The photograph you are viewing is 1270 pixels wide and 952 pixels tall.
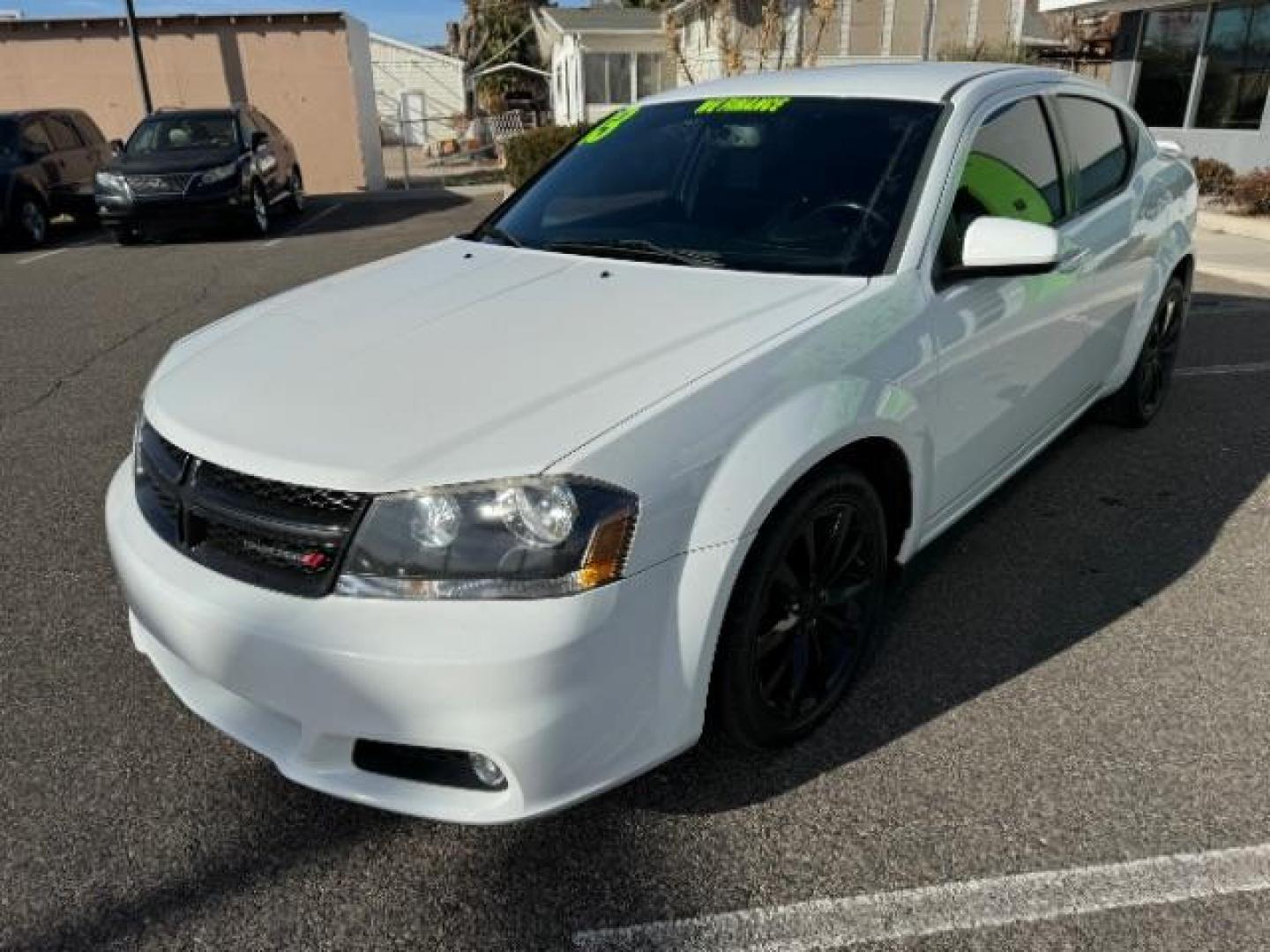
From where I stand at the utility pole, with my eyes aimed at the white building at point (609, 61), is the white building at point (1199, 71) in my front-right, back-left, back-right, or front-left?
front-right

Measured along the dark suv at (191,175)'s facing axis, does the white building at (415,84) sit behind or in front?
behind

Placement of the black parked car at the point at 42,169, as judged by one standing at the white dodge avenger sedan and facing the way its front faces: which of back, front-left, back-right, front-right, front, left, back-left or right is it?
right

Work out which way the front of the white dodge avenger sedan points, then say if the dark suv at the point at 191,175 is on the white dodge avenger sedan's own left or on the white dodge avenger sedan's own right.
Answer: on the white dodge avenger sedan's own right

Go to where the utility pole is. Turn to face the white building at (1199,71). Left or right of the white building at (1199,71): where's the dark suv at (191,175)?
right

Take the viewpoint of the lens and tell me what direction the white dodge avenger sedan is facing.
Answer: facing the viewer and to the left of the viewer

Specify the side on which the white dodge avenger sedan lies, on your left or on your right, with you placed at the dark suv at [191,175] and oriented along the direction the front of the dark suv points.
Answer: on your left

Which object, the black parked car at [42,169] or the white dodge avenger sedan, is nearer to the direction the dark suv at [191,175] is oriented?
the white dodge avenger sedan

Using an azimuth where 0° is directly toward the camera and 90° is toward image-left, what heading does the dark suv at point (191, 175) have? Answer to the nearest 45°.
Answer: approximately 45°

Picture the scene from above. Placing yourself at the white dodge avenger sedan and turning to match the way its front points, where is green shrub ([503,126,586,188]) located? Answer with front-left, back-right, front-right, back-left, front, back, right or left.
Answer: back-right

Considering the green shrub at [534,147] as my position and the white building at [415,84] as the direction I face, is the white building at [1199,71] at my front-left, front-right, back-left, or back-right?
back-right

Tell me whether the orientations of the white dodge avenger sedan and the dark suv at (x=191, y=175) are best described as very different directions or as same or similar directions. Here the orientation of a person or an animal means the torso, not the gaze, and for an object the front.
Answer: same or similar directions

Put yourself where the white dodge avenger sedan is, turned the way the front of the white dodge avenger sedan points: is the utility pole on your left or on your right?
on your right

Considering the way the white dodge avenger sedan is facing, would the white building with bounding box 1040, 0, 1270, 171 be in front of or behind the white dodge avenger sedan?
behind

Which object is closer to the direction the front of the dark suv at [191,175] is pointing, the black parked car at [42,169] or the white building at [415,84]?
the black parked car

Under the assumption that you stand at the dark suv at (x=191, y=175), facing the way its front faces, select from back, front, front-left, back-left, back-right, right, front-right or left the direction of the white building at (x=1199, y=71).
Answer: back-left

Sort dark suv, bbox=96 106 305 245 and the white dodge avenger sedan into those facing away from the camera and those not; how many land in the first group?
0

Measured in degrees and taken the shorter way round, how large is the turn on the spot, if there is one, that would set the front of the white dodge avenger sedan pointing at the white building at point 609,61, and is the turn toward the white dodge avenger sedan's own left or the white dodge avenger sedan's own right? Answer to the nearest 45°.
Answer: approximately 135° to the white dodge avenger sedan's own right
